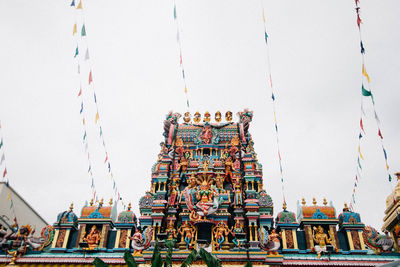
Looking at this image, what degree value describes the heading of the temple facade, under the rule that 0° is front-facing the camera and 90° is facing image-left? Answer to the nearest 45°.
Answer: approximately 0°
